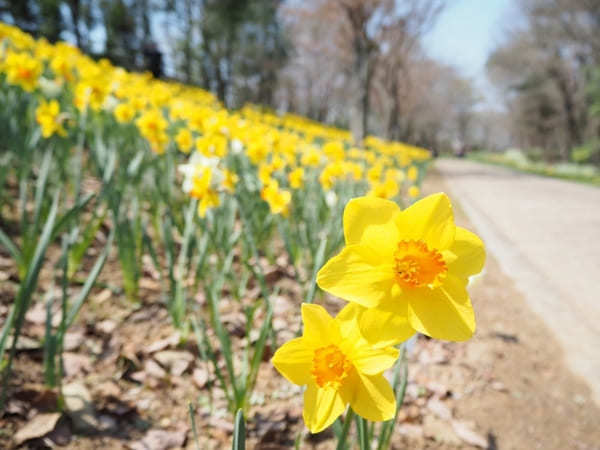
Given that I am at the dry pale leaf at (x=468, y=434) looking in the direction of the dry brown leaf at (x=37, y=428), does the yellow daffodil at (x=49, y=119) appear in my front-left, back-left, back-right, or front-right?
front-right

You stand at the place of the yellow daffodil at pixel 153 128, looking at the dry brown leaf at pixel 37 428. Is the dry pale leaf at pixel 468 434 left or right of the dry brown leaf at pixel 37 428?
left

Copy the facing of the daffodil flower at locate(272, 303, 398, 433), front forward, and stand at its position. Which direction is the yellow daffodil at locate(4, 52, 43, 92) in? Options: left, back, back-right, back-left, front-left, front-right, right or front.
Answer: back-right

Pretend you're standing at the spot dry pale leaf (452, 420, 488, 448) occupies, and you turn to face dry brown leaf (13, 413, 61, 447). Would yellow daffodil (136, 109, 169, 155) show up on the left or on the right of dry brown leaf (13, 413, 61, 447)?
right

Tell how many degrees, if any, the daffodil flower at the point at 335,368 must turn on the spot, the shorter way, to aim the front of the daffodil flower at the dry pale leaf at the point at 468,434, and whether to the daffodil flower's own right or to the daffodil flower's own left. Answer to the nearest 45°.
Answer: approximately 135° to the daffodil flower's own left

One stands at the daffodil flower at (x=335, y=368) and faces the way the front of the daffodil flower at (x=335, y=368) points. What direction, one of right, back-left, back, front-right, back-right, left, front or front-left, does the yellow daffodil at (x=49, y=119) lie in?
back-right

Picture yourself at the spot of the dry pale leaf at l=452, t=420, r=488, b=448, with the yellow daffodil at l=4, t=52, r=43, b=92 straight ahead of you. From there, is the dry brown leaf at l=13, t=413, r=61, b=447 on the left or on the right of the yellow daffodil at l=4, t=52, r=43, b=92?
left

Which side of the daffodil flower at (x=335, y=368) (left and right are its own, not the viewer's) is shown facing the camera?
front

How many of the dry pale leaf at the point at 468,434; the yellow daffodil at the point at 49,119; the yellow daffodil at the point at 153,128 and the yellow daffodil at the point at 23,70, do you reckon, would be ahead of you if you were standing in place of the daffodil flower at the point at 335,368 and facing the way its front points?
0

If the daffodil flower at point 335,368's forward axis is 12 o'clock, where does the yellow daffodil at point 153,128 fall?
The yellow daffodil is roughly at 5 o'clock from the daffodil flower.

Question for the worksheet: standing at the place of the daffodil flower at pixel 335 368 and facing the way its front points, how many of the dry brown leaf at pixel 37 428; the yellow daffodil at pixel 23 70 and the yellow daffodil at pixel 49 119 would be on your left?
0
